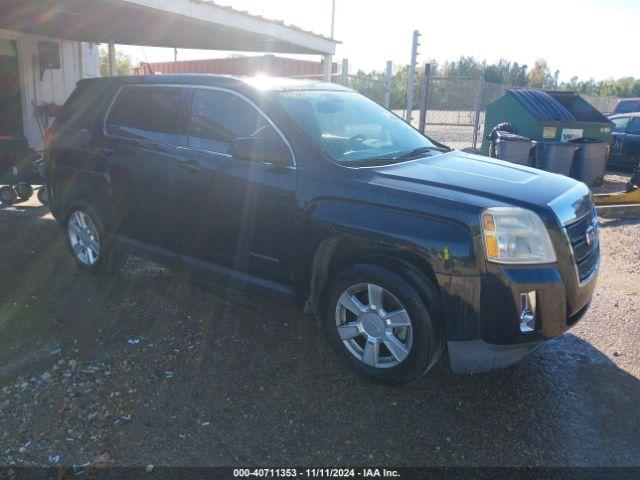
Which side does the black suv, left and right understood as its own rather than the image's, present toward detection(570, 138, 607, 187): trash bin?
left

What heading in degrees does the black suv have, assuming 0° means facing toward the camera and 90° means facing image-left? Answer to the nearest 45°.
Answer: approximately 315°

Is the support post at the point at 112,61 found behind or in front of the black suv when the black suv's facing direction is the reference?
behind

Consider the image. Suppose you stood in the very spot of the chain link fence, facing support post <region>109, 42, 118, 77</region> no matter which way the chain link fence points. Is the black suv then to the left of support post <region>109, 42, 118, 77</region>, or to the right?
left

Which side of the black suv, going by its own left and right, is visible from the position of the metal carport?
back

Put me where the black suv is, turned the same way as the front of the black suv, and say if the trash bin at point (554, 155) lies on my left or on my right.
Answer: on my left

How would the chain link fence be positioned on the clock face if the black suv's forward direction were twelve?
The chain link fence is roughly at 8 o'clock from the black suv.
